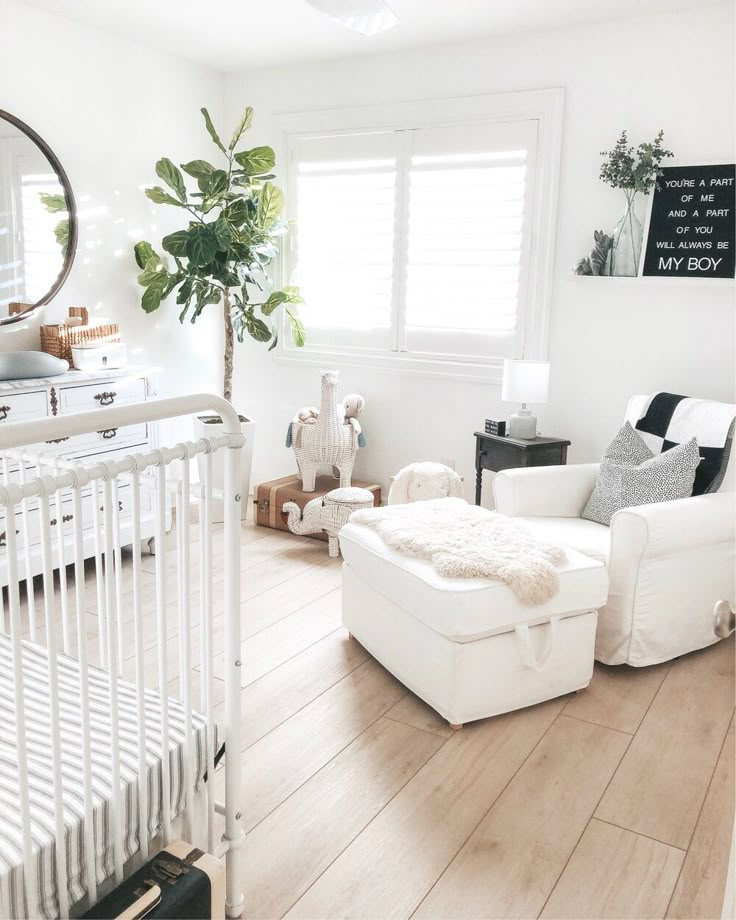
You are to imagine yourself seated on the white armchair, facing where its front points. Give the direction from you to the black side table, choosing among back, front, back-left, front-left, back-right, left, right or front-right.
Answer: right

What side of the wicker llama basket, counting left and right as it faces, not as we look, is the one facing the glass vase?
left

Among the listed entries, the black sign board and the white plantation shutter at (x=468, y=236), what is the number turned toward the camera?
2

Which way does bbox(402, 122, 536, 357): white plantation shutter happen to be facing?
toward the camera

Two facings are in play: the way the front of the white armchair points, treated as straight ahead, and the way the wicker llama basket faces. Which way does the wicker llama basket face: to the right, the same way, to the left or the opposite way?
to the left

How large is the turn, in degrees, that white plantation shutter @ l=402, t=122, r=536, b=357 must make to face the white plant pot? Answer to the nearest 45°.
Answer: approximately 90° to its right

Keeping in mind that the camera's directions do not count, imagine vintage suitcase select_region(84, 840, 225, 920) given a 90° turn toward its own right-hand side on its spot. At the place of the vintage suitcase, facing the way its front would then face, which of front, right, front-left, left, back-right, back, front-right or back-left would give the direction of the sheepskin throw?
back

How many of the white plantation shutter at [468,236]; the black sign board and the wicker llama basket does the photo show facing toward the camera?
3

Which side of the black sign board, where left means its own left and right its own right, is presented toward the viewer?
front

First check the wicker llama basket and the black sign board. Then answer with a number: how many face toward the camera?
2

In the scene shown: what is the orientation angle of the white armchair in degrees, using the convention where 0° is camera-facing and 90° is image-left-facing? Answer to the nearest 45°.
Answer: approximately 45°
